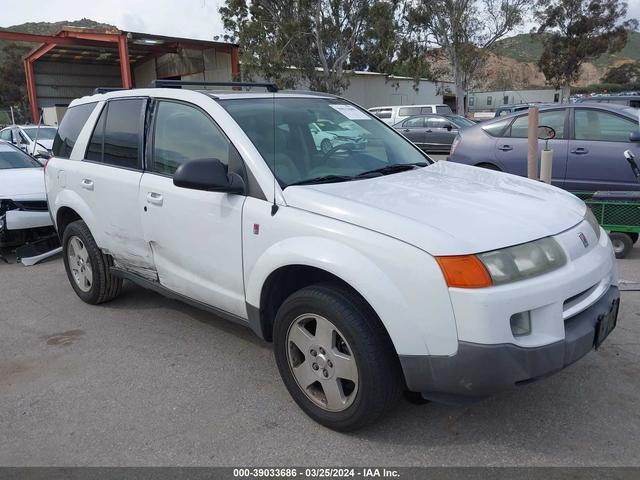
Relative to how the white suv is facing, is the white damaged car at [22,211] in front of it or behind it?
behind

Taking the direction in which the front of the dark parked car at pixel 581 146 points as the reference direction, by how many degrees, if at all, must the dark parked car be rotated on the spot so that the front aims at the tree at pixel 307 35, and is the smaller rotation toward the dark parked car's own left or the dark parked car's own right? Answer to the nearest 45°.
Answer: approximately 135° to the dark parked car's own left

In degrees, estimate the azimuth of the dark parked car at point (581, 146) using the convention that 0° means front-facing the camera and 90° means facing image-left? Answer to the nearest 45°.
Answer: approximately 270°

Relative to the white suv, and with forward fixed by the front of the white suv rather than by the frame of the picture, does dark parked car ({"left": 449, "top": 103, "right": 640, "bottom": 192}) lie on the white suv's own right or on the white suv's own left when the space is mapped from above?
on the white suv's own left

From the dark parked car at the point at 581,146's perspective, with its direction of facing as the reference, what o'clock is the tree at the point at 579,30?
The tree is roughly at 9 o'clock from the dark parked car.

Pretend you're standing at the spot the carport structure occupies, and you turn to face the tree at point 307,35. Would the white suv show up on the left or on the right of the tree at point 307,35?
right

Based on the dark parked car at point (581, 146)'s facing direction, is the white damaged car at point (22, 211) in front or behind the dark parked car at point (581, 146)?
behind

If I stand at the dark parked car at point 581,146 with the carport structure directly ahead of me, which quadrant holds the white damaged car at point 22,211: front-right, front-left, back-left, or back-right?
front-left

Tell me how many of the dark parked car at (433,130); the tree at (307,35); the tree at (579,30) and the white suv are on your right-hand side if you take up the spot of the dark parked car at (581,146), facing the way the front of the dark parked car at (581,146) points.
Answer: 1

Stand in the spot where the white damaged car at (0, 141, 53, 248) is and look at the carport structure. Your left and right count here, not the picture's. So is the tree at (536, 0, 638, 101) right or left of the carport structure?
right

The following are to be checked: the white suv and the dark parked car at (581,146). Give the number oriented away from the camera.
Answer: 0
